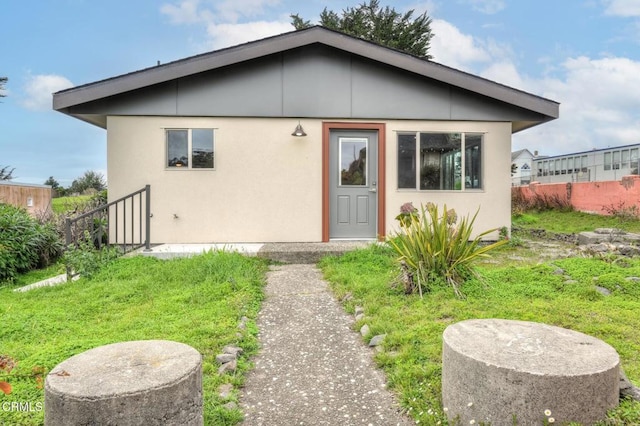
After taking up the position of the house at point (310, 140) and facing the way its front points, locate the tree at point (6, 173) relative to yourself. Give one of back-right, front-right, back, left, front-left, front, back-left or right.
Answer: back-right

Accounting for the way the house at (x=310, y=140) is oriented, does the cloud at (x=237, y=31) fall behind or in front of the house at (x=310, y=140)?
behind

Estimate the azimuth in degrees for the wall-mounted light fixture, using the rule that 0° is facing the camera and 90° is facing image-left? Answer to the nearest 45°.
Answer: approximately 0°

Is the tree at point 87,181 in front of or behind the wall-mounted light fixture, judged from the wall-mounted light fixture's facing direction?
behind

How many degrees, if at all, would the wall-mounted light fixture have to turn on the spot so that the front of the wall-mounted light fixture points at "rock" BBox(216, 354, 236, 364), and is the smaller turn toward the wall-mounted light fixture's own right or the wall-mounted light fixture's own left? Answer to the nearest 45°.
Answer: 0° — it already faces it

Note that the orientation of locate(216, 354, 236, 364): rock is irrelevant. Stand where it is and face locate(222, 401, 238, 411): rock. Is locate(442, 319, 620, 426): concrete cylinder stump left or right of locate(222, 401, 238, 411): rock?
left

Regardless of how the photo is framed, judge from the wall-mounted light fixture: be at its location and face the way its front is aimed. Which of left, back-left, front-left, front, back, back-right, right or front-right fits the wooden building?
back-right

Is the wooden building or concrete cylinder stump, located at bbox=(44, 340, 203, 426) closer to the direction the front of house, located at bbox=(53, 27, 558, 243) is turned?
the concrete cylinder stump

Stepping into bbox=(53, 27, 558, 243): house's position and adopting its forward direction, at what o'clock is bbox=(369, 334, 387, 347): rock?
The rock is roughly at 12 o'clock from the house.

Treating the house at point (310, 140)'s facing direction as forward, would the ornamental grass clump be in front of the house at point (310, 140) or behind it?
in front
